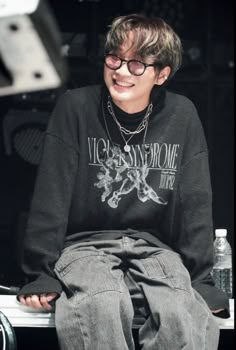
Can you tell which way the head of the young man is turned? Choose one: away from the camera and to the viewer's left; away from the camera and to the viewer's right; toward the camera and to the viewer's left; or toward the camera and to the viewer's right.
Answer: toward the camera and to the viewer's left

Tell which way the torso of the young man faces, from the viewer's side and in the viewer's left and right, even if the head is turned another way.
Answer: facing the viewer

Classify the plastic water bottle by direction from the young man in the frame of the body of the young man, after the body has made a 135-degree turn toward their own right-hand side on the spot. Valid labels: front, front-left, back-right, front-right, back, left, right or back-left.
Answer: right
